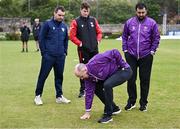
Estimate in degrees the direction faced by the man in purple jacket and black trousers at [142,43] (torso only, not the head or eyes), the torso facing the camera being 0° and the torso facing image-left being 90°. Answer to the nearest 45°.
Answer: approximately 0°

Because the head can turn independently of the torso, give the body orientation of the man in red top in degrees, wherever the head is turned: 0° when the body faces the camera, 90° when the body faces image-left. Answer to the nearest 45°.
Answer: approximately 0°

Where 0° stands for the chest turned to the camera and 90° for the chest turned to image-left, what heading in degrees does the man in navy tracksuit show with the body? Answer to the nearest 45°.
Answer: approximately 315°

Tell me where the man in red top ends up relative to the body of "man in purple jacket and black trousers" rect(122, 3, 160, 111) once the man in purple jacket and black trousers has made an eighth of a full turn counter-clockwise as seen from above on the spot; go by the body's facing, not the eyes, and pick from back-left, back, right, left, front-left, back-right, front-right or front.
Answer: back

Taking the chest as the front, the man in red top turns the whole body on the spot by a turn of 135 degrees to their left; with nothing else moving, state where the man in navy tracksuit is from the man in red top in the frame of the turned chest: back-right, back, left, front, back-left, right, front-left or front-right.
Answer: back

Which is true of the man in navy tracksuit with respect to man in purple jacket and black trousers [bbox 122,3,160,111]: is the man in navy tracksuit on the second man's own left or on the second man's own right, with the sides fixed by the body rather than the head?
on the second man's own right

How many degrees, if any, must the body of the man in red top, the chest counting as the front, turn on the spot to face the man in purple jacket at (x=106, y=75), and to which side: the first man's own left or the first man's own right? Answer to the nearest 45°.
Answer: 0° — they already face them
